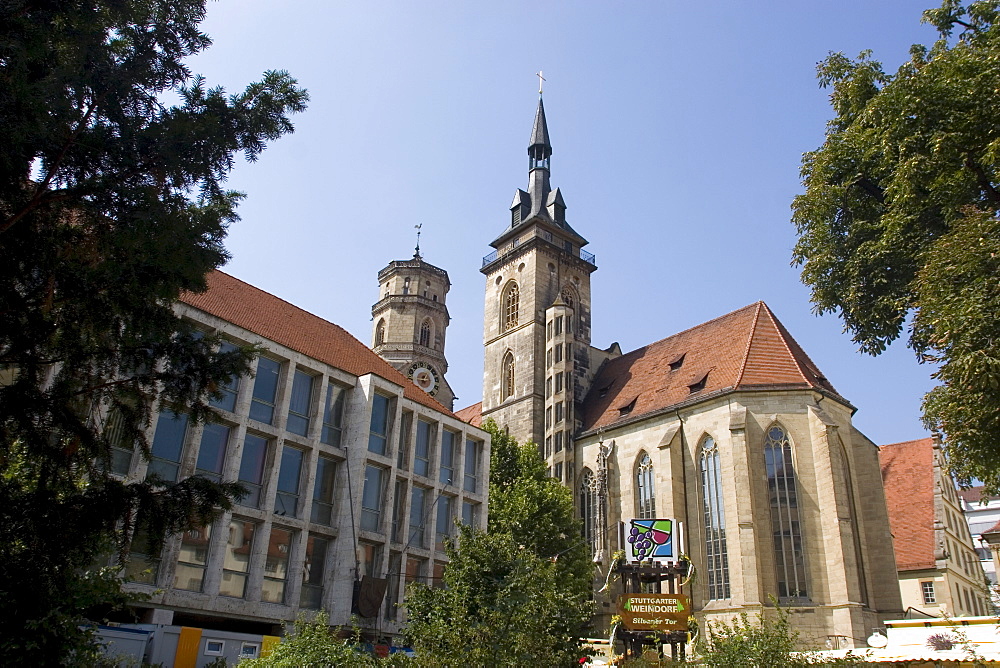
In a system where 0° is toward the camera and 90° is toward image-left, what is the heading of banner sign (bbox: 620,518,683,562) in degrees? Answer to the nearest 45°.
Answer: approximately 0°

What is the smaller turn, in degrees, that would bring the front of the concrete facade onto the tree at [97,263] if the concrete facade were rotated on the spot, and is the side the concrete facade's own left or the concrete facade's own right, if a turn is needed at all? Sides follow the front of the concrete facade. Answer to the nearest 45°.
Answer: approximately 45° to the concrete facade's own right

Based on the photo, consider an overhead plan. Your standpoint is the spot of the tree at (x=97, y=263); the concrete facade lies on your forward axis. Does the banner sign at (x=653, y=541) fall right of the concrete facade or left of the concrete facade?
right

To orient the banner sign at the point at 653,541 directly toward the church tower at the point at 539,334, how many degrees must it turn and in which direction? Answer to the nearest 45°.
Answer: approximately 180°

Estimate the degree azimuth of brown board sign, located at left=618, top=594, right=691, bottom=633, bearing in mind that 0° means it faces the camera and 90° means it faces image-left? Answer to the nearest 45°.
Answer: approximately 0°
